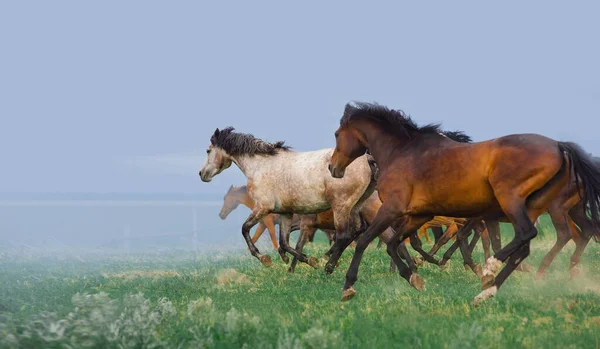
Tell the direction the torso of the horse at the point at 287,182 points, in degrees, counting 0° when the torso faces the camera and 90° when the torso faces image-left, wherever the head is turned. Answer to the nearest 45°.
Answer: approximately 90°

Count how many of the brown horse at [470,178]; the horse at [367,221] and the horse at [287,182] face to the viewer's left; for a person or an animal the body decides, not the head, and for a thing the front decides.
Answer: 3

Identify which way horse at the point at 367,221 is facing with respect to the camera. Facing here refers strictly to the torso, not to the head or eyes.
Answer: to the viewer's left

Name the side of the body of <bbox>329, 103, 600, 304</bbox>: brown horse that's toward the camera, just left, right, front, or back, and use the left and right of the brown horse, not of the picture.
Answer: left

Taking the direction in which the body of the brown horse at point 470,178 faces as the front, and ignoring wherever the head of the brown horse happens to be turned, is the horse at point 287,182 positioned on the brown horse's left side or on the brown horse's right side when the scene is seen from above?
on the brown horse's right side

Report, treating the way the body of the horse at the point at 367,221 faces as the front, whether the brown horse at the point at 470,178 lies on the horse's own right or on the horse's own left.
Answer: on the horse's own left

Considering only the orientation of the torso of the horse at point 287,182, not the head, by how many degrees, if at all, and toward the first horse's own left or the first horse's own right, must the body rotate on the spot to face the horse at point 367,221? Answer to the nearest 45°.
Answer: approximately 135° to the first horse's own right

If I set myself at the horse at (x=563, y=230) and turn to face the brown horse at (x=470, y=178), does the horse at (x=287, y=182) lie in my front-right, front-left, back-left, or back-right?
front-right

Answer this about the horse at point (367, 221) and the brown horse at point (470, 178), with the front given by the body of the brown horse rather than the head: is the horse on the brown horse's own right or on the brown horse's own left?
on the brown horse's own right

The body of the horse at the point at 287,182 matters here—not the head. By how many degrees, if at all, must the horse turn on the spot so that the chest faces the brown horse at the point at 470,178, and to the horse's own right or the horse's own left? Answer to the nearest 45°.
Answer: approximately 135° to the horse's own left

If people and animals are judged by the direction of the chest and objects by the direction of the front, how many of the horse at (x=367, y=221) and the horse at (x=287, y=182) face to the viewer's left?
2
